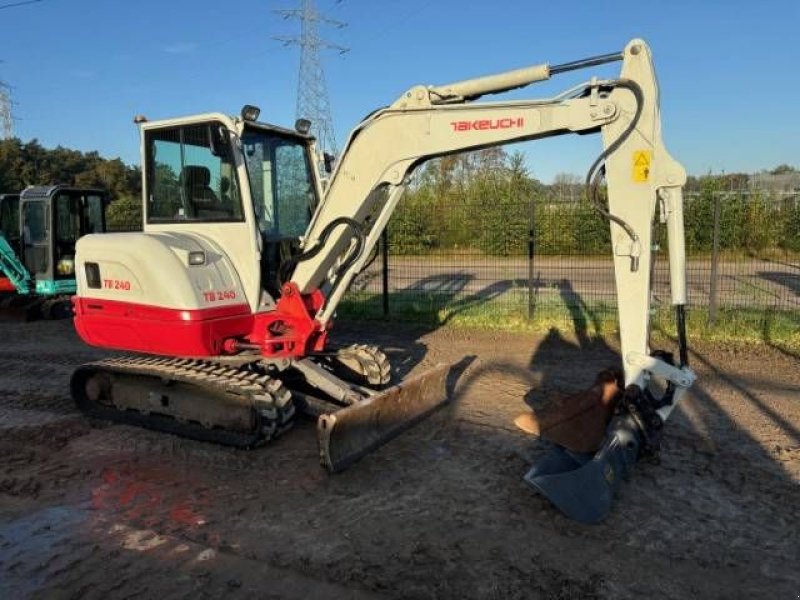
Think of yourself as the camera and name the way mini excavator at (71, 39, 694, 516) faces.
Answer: facing the viewer and to the right of the viewer

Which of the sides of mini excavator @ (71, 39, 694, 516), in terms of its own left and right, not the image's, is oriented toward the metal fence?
left
